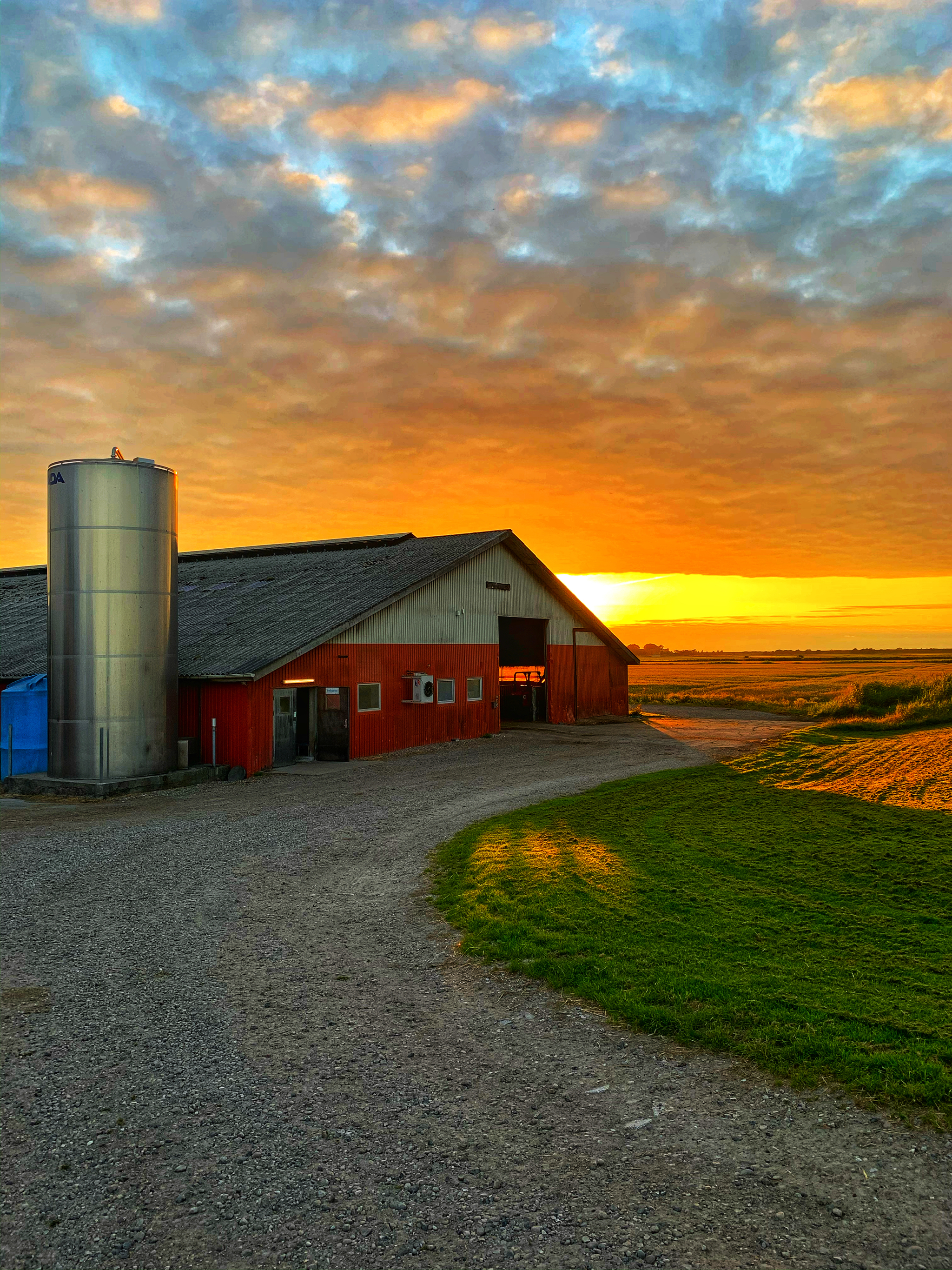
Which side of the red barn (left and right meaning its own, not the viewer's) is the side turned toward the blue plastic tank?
right

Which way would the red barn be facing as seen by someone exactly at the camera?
facing the viewer and to the right of the viewer

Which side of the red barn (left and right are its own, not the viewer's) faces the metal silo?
right
